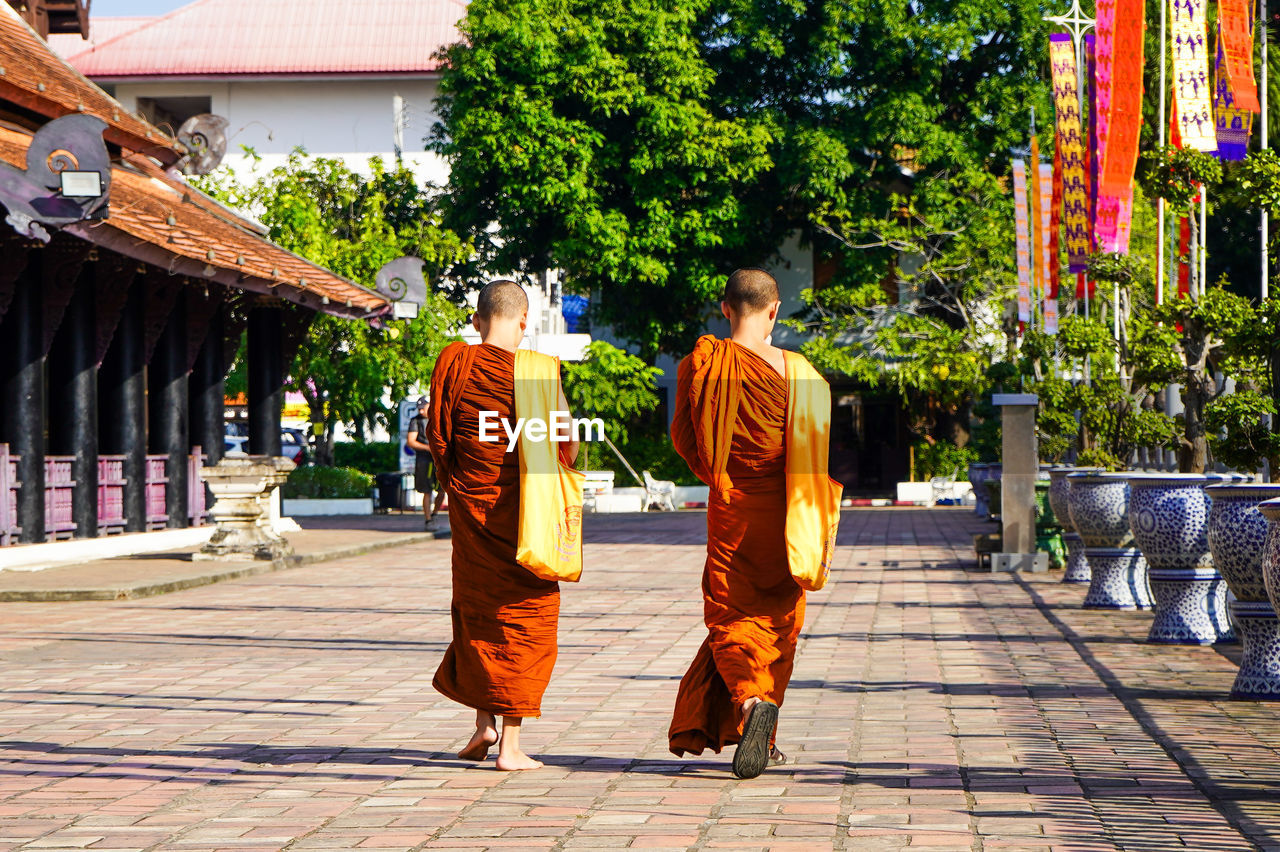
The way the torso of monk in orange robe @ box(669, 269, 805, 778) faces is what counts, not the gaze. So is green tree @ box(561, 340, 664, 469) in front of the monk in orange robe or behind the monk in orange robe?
in front

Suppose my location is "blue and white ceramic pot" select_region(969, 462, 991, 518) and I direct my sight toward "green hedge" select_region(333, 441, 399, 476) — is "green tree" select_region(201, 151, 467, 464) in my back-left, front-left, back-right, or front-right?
front-left

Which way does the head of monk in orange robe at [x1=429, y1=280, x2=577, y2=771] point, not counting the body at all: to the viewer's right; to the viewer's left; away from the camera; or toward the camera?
away from the camera

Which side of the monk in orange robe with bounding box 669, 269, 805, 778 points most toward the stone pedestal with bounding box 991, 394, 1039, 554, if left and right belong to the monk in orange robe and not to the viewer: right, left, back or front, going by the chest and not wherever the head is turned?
front

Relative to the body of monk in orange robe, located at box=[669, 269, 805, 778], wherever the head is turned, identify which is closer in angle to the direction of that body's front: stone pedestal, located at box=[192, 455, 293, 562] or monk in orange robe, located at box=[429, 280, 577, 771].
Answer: the stone pedestal

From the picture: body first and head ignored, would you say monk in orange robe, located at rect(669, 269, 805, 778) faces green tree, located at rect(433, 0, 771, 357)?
yes

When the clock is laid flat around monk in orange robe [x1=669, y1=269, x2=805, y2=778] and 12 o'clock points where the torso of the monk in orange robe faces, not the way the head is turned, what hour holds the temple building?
The temple building is roughly at 11 o'clock from the monk in orange robe.

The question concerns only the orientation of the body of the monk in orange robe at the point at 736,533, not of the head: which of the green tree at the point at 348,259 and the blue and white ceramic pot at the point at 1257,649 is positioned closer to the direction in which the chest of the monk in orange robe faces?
the green tree

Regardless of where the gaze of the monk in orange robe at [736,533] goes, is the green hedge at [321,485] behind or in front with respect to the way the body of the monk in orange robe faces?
in front

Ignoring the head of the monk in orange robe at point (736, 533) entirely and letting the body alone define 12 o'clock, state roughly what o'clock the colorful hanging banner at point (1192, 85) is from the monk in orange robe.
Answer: The colorful hanging banner is roughly at 1 o'clock from the monk in orange robe.

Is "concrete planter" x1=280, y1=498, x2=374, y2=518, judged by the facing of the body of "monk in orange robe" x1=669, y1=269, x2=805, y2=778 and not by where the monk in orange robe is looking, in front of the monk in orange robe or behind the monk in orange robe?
in front

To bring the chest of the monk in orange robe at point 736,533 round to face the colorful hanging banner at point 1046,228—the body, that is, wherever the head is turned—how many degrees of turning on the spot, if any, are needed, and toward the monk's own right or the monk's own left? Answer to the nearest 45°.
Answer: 0° — they already face it

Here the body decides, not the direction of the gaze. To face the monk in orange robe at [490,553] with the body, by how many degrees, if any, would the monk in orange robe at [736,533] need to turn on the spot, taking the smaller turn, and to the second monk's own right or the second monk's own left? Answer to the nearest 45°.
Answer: approximately 90° to the second monk's own left

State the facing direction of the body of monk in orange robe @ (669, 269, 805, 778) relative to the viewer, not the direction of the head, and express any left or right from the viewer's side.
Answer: facing away from the viewer

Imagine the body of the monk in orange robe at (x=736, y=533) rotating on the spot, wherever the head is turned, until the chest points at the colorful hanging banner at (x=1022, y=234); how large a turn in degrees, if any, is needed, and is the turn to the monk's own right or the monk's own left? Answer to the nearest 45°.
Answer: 0° — they already face it
